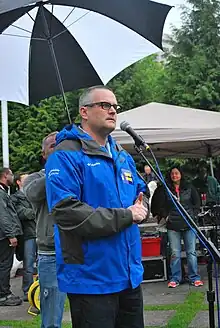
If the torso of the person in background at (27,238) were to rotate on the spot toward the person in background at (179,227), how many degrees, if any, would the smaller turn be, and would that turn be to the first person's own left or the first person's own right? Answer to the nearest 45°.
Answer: approximately 45° to the first person's own left

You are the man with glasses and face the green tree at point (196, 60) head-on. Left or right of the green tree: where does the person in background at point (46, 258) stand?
left

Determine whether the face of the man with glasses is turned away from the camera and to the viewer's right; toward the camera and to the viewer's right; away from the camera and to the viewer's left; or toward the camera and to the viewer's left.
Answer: toward the camera and to the viewer's right

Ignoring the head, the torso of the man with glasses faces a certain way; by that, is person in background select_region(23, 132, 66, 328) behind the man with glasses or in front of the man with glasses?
behind

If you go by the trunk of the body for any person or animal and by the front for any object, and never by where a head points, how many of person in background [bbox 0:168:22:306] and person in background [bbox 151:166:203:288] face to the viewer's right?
1

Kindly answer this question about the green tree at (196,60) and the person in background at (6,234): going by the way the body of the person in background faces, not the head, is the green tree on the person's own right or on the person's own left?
on the person's own left

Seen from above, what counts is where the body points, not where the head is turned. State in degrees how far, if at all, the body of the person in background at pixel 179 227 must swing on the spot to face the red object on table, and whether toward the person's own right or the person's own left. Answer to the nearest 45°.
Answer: approximately 135° to the person's own right

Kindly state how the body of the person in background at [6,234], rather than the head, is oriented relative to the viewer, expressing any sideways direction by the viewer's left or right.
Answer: facing to the right of the viewer

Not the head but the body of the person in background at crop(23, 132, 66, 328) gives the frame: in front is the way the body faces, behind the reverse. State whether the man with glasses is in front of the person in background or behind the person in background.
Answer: in front
